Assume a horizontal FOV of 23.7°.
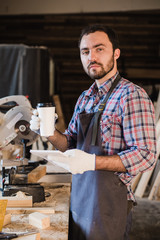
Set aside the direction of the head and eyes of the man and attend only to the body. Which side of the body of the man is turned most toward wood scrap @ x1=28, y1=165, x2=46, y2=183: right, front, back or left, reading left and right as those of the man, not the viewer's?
right

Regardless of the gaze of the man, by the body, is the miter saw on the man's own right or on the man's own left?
on the man's own right

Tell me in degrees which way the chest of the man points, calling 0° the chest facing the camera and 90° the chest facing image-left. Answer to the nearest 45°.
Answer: approximately 45°
